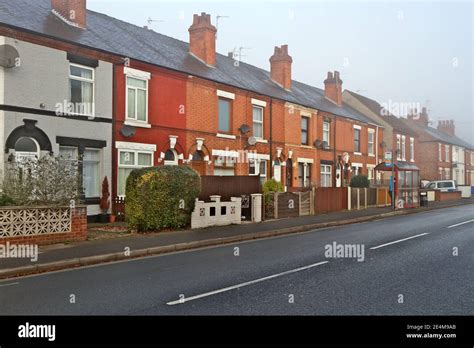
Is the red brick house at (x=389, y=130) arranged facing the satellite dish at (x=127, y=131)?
no

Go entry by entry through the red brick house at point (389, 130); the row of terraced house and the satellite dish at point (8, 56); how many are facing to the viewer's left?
0

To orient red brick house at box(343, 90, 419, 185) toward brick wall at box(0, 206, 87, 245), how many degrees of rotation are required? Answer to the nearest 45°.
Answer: approximately 45° to its right

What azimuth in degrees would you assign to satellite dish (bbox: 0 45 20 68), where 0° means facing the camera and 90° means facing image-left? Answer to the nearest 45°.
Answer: approximately 315°

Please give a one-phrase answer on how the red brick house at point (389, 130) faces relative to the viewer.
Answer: facing the viewer and to the right of the viewer

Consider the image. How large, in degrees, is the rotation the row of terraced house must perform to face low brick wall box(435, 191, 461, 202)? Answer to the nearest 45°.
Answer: approximately 90° to its left

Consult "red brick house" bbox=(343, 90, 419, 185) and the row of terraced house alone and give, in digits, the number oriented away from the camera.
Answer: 0

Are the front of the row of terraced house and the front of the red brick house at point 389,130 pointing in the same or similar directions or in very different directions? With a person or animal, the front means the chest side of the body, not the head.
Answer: same or similar directions

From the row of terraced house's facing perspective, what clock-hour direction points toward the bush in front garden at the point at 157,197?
The bush in front garden is roughly at 1 o'clock from the row of terraced house.

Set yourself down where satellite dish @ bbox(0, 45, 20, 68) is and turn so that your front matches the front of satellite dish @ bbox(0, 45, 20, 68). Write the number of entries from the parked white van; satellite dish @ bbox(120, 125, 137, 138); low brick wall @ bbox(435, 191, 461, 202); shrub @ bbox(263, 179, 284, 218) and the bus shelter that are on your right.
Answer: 0
